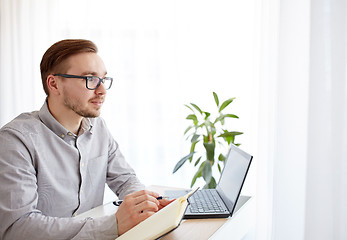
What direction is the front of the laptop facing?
to the viewer's left

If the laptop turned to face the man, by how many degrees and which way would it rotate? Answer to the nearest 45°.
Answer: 0° — it already faces them

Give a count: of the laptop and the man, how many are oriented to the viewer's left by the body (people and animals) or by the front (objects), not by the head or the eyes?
1

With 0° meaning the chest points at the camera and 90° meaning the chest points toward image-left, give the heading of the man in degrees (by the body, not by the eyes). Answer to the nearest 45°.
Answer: approximately 315°

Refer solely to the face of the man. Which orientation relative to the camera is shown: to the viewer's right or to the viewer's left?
to the viewer's right
